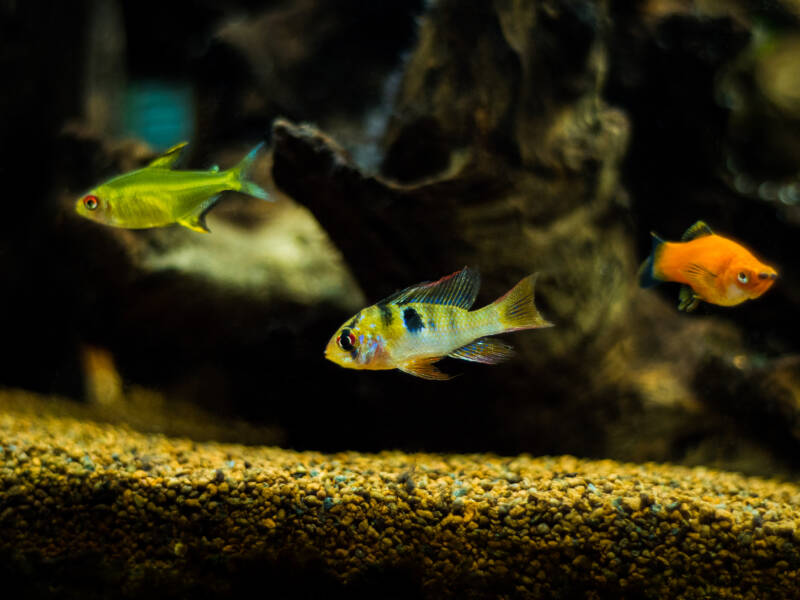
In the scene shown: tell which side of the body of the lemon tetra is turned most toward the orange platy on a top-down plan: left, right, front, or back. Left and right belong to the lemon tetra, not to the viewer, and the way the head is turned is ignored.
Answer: back

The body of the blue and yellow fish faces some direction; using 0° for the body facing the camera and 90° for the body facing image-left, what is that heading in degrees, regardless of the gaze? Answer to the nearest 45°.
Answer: approximately 90°

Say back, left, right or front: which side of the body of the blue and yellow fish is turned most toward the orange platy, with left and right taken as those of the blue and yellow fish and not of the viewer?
back

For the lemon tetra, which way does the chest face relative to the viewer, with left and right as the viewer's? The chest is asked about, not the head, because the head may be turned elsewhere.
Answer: facing to the left of the viewer
